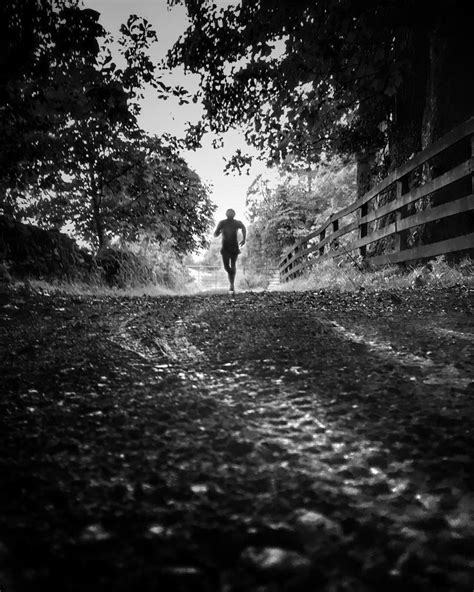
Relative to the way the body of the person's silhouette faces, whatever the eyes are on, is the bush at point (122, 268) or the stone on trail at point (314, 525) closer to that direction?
the stone on trail

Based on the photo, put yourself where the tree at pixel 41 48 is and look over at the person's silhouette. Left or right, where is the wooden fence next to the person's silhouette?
right

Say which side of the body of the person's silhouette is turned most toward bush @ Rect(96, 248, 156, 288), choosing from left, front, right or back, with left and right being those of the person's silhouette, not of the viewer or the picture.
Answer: right

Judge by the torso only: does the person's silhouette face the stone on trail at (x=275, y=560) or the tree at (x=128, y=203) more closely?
the stone on trail

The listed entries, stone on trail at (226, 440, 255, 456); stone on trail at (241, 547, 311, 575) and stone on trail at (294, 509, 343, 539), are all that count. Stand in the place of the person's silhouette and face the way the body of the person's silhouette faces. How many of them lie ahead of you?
3

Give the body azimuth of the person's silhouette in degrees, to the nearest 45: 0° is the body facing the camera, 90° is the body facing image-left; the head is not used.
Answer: approximately 0°

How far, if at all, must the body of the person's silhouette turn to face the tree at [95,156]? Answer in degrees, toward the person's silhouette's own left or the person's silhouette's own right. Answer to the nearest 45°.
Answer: approximately 45° to the person's silhouette's own right

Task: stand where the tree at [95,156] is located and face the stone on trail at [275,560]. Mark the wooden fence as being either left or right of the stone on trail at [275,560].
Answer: left

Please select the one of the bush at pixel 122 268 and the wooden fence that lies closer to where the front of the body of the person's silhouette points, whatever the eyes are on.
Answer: the wooden fence

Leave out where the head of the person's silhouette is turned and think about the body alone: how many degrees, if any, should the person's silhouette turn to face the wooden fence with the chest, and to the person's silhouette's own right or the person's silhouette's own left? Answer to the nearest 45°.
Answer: approximately 45° to the person's silhouette's own left

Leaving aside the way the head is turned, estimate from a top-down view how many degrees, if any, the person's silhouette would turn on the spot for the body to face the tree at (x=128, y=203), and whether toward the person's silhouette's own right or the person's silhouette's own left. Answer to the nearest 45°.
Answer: approximately 135° to the person's silhouette's own right

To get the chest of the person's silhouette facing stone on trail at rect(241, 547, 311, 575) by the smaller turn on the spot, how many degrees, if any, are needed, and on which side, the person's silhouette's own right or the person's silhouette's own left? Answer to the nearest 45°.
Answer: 0° — they already face it
